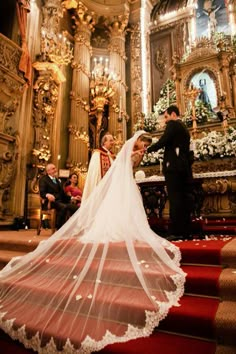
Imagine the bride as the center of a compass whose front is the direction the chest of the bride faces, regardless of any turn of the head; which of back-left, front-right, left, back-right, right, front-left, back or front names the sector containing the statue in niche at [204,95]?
front

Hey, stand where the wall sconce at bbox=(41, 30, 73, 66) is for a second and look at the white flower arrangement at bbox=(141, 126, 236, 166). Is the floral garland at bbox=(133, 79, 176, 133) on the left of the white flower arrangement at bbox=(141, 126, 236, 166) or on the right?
left

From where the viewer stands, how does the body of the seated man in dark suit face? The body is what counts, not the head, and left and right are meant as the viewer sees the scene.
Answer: facing the viewer and to the right of the viewer

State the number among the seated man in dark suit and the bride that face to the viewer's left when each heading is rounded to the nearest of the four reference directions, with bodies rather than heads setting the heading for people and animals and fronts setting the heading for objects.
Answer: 0

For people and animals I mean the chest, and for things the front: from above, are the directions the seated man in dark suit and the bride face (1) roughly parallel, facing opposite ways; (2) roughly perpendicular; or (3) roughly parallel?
roughly perpendicular

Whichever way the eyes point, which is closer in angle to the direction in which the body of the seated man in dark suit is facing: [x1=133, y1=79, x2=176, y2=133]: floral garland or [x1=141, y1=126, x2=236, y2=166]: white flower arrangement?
the white flower arrangement

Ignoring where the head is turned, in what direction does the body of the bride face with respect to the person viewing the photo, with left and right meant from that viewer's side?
facing away from the viewer and to the right of the viewer

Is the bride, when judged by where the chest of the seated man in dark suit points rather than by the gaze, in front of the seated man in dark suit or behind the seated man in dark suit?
in front

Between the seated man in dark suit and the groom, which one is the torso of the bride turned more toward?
the groom

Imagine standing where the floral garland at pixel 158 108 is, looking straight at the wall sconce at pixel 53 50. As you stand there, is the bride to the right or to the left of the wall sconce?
left
